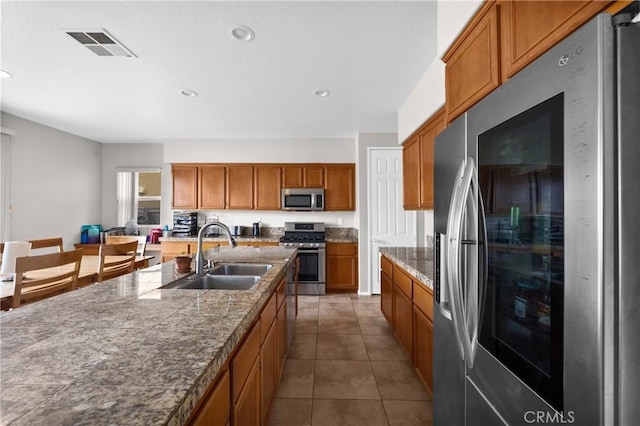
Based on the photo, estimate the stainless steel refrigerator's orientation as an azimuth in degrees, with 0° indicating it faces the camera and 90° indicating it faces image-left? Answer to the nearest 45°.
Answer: approximately 45°

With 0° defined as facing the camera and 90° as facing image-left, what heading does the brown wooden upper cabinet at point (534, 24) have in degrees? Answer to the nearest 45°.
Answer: approximately 45°

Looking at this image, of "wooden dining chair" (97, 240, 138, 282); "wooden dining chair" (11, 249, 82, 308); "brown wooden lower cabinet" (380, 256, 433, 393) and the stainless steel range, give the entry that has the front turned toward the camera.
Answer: the stainless steel range

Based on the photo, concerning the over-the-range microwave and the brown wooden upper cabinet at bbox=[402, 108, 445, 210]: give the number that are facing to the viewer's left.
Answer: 1

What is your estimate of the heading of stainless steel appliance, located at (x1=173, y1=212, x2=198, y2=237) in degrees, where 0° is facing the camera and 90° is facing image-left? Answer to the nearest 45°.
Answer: approximately 0°

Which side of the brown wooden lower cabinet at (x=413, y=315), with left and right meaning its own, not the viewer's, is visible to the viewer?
left

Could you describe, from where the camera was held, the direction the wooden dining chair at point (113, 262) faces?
facing away from the viewer and to the left of the viewer

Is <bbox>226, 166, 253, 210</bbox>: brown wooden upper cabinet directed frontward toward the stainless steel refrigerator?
yes
